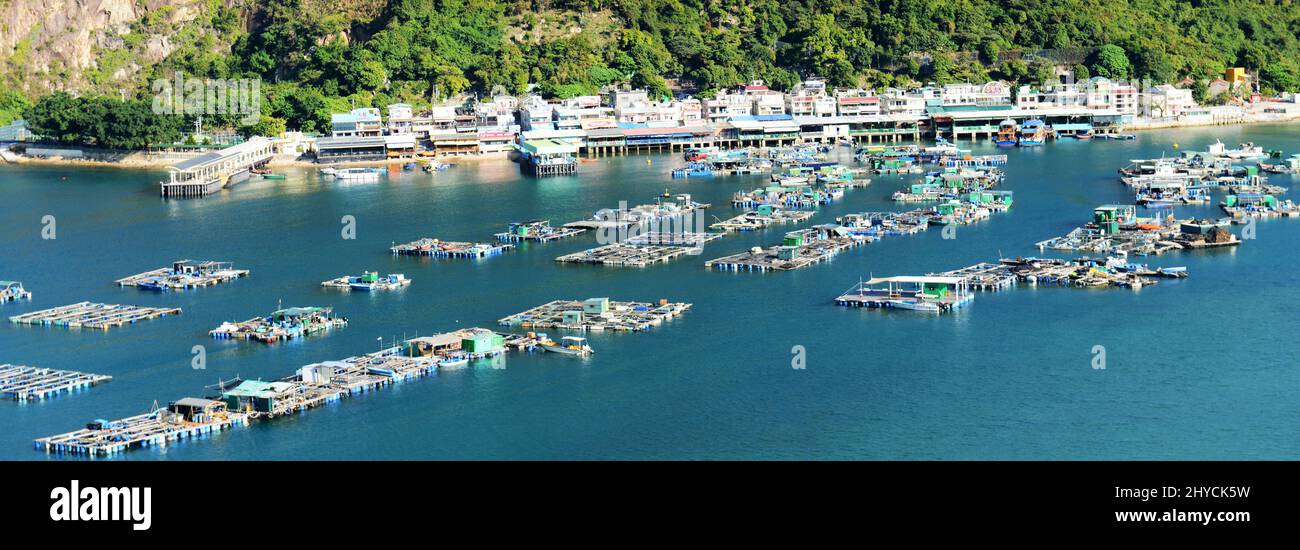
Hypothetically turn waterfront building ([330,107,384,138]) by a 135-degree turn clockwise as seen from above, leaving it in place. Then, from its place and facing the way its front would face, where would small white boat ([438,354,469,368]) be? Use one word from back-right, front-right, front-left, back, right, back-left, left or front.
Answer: back-left

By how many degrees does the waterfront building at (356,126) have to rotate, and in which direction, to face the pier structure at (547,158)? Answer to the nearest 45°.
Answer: approximately 45° to its left

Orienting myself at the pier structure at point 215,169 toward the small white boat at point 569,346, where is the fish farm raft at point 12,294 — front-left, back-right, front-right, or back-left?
front-right

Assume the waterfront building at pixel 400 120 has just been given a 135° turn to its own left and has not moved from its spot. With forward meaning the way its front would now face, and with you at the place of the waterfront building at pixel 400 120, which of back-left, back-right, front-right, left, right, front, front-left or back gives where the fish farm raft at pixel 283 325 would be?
back-right

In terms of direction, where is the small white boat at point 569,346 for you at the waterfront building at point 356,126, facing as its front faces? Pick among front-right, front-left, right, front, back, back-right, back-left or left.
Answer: front

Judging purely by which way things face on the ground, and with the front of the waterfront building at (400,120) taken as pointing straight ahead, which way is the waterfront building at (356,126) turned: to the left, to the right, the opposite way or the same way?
the same way

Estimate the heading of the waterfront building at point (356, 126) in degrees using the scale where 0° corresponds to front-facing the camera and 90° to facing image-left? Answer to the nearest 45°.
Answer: approximately 0°

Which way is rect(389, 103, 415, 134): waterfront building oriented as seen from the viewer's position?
toward the camera

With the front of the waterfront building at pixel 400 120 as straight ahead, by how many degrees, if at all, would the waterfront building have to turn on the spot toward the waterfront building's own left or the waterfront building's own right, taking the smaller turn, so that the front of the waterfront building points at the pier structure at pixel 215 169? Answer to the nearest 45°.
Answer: approximately 45° to the waterfront building's own right

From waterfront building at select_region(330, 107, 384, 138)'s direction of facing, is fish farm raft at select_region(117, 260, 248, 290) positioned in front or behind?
in front

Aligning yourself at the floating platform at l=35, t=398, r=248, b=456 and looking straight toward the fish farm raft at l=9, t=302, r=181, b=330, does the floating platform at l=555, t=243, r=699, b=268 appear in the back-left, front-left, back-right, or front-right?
front-right

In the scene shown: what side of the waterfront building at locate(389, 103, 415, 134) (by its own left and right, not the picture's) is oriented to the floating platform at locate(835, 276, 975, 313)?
front

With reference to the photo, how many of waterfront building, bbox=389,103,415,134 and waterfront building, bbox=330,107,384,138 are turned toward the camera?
2

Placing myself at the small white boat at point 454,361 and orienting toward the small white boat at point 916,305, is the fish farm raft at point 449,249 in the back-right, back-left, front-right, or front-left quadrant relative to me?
front-left

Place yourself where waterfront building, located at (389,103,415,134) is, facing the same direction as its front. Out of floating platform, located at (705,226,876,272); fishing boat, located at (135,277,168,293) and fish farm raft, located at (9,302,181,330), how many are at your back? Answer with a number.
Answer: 0

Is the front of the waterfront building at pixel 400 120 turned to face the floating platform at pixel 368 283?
yes

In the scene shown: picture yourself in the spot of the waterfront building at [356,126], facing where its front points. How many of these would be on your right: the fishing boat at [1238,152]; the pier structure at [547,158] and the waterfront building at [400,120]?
0
